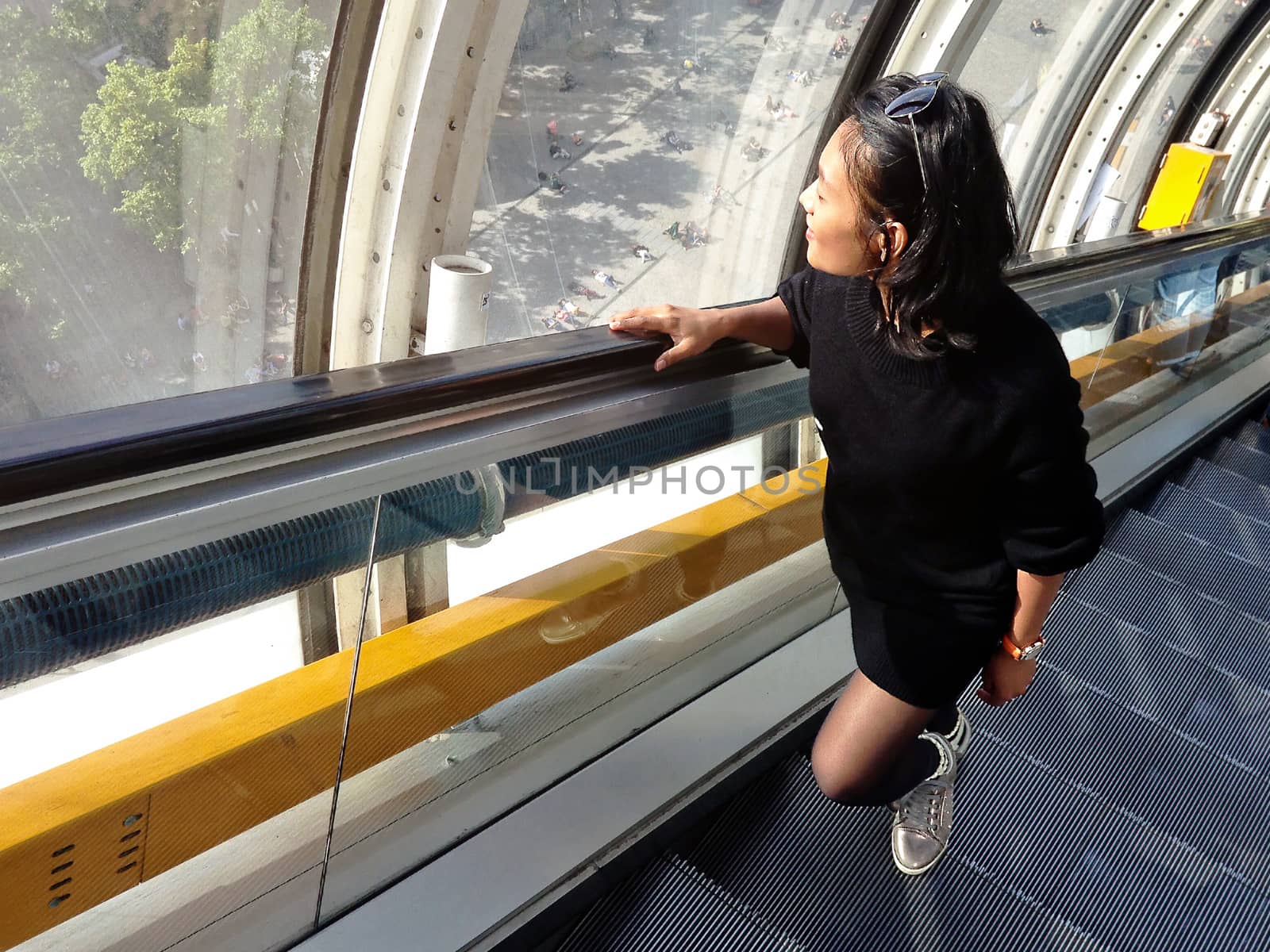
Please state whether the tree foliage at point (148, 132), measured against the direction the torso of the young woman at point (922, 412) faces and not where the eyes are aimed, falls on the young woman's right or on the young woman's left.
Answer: on the young woman's right

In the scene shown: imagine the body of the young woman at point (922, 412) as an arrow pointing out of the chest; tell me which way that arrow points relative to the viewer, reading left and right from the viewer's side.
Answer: facing the viewer and to the left of the viewer

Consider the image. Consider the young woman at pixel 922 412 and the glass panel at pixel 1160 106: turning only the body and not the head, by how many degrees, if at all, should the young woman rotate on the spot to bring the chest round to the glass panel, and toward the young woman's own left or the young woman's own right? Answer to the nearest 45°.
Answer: approximately 135° to the young woman's own right

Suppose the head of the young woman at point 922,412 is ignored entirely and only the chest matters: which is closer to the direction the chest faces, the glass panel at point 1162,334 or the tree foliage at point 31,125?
the tree foliage

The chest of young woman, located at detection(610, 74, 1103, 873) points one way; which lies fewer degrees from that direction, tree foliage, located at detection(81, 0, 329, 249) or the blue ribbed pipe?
the blue ribbed pipe

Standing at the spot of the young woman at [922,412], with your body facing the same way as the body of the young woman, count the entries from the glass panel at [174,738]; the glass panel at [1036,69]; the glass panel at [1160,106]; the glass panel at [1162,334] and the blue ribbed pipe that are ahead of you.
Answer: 2

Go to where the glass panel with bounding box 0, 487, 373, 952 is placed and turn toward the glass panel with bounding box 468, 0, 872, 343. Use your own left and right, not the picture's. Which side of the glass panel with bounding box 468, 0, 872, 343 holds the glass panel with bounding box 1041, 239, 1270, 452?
right

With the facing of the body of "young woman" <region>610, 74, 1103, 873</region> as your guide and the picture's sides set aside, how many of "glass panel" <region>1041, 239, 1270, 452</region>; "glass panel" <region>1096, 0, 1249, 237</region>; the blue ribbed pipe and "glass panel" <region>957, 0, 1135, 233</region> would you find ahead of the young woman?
1

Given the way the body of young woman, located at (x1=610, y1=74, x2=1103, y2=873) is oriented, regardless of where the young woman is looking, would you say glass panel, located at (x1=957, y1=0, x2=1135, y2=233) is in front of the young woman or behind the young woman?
behind

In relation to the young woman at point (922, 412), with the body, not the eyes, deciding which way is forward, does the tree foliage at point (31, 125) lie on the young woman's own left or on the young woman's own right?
on the young woman's own right
